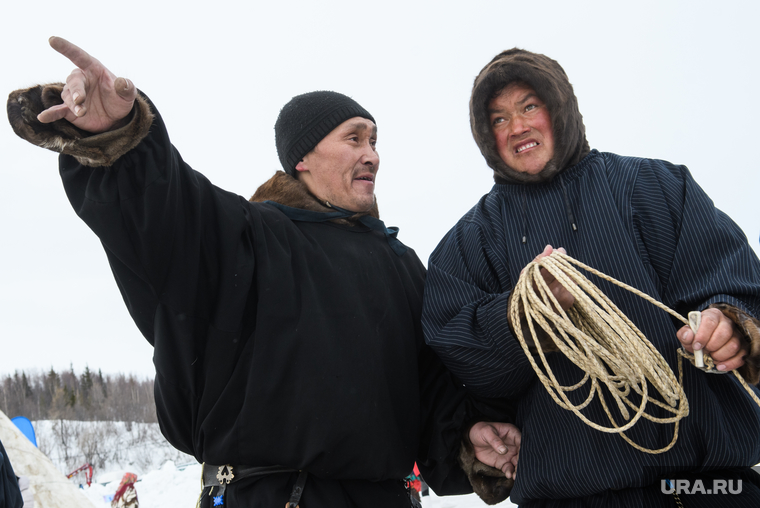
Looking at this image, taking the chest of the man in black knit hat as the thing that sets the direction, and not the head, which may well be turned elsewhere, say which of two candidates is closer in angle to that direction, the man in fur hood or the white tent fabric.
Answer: the man in fur hood

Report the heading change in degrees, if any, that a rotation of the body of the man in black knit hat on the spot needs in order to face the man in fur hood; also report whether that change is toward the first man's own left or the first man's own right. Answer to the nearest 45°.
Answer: approximately 45° to the first man's own left

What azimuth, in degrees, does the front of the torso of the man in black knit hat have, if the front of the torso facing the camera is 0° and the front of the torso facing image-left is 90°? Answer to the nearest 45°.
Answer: approximately 315°

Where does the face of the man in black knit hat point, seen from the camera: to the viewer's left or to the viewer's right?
to the viewer's right

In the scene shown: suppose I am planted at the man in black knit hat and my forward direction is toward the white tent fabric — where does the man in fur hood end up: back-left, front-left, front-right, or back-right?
back-right

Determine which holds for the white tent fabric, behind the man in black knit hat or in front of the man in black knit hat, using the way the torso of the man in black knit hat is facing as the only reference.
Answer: behind

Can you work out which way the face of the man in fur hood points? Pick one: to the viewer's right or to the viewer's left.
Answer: to the viewer's left
